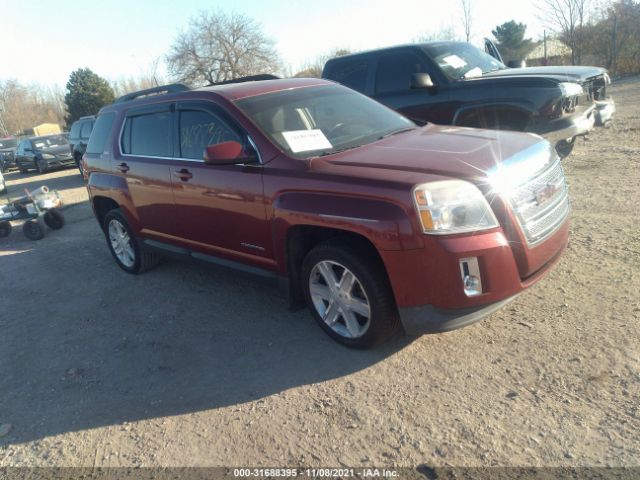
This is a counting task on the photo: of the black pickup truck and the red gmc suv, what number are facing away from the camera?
0

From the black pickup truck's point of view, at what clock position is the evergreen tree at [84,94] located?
The evergreen tree is roughly at 6 o'clock from the black pickup truck.

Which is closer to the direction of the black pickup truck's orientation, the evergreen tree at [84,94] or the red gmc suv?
the red gmc suv

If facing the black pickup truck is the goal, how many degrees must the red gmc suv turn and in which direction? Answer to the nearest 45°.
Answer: approximately 90° to its left

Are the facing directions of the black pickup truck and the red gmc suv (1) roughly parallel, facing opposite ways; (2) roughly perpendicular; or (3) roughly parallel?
roughly parallel

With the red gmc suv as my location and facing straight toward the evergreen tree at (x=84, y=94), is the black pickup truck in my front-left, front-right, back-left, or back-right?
front-right

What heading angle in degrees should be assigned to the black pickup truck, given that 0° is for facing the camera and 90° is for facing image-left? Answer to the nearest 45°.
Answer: approximately 315°

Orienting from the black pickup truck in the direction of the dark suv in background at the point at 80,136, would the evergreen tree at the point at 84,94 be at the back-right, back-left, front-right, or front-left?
front-right

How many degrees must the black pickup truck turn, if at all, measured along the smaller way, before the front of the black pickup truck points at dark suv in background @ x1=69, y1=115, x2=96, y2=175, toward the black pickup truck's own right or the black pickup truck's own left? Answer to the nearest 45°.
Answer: approximately 180°

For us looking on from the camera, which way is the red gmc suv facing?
facing the viewer and to the right of the viewer

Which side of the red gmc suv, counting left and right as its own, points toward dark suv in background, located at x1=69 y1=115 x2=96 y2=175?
back

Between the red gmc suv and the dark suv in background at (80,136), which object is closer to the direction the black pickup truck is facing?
the red gmc suv
